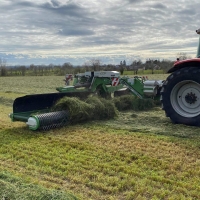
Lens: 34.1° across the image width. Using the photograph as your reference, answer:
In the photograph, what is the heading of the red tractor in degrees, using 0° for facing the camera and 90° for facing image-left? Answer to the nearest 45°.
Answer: approximately 270°

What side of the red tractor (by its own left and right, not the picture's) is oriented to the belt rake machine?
back
